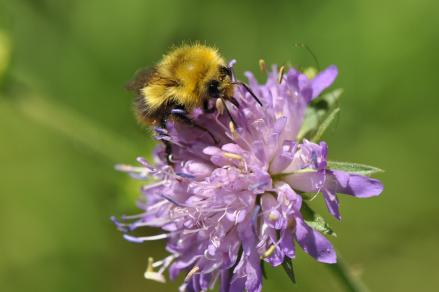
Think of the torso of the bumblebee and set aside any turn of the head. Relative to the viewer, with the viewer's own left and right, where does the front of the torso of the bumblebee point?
facing the viewer and to the right of the viewer
